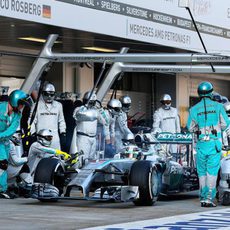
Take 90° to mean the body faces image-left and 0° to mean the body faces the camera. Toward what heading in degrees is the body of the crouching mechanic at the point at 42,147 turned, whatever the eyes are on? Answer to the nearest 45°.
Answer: approximately 270°

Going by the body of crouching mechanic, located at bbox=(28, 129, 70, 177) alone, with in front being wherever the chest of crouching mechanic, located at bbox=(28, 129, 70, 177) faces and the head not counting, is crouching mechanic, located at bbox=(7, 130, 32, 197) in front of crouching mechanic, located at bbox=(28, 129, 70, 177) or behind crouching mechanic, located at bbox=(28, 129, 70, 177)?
behind

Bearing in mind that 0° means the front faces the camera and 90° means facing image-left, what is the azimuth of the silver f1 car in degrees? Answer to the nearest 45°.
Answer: approximately 45°

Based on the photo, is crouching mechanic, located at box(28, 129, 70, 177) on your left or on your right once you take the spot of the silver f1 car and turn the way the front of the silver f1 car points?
on your right

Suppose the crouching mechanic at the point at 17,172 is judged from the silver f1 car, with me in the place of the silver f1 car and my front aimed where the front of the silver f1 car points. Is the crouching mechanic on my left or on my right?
on my right

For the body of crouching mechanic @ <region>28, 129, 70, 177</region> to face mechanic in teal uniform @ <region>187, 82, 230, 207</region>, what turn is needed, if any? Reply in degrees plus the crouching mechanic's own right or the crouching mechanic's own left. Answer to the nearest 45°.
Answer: approximately 45° to the crouching mechanic's own right

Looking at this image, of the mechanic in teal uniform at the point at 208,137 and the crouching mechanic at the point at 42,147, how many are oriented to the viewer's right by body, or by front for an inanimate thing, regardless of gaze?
1

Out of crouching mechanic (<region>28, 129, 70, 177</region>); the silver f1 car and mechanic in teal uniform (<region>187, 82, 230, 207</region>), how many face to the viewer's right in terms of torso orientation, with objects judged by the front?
1

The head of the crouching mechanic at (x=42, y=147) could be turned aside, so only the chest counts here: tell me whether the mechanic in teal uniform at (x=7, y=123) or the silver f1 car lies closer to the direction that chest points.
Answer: the silver f1 car
